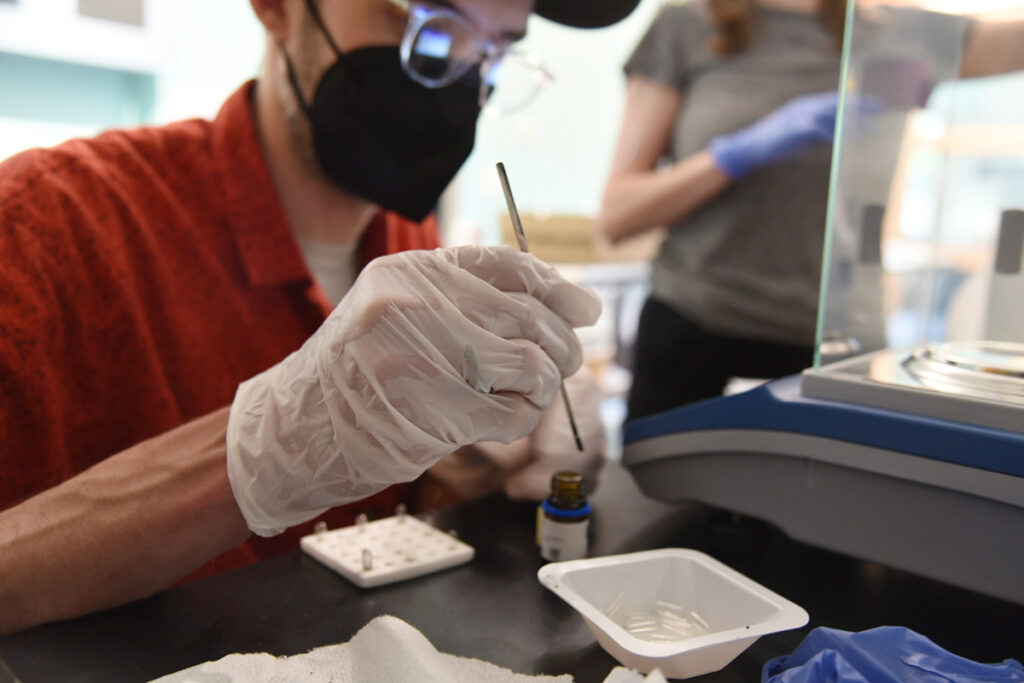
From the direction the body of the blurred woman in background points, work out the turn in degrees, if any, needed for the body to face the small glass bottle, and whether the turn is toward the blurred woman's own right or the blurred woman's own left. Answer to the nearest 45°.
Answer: approximately 45° to the blurred woman's own right

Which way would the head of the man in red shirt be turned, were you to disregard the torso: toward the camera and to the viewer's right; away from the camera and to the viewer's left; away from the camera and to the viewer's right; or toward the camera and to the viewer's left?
toward the camera and to the viewer's right
